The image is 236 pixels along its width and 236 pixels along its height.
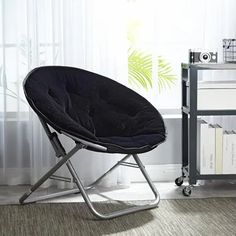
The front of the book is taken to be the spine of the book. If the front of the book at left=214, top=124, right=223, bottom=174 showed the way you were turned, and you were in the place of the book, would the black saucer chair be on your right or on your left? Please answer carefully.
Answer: on your right

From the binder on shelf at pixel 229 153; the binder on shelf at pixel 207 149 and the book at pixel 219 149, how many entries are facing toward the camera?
3

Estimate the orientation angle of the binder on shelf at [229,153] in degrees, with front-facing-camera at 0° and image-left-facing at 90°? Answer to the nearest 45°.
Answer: approximately 0°

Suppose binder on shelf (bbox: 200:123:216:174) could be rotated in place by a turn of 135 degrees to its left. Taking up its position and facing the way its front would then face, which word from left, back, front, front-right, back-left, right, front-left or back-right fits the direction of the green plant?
left

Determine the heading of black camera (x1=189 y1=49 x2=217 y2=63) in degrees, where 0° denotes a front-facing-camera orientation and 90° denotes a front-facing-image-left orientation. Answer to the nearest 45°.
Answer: approximately 0°

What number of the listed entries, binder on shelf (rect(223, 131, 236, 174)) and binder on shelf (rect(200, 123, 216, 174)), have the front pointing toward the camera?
2
